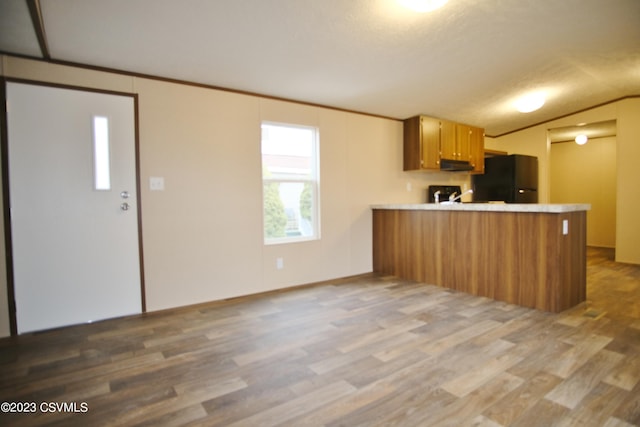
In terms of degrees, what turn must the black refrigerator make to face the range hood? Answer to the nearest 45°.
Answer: approximately 90° to its right

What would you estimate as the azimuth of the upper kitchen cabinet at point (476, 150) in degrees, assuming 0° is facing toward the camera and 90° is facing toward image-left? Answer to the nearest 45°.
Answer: approximately 315°

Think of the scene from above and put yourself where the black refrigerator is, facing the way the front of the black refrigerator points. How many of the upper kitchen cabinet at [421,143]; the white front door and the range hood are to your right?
3

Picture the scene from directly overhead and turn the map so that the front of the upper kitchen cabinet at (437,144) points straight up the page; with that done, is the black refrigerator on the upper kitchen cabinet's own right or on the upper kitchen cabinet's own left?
on the upper kitchen cabinet's own left

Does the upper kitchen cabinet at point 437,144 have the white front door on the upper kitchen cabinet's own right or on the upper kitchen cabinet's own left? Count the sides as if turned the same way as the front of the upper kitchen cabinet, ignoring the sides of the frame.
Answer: on the upper kitchen cabinet's own right

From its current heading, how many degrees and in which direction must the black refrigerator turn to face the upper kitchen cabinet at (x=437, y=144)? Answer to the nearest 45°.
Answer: approximately 90° to its right

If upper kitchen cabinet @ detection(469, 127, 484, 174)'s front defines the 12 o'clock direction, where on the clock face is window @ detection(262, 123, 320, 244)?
The window is roughly at 3 o'clock from the upper kitchen cabinet.

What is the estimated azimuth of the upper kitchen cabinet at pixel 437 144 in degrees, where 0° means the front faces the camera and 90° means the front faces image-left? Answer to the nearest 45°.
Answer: approximately 315°

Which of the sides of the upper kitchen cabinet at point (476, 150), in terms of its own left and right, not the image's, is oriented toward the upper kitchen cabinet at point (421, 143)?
right

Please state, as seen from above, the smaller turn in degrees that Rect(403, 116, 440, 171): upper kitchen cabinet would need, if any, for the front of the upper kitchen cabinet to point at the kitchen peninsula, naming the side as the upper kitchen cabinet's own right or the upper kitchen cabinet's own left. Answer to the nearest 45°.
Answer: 0° — it already faces it
